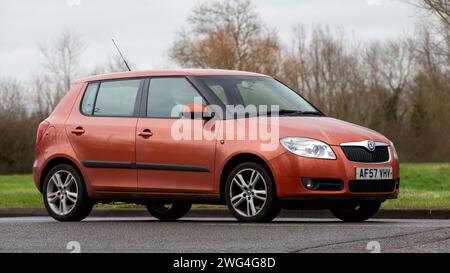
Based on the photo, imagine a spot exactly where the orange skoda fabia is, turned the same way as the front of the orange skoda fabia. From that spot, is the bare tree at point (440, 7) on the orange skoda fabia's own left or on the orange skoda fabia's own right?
on the orange skoda fabia's own left

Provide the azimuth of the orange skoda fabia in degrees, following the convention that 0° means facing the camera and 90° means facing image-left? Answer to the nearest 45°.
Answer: approximately 315°
